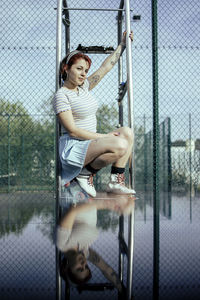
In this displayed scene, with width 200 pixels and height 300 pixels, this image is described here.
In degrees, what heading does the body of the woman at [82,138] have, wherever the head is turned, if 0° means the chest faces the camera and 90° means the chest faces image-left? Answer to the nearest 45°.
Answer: approximately 315°
